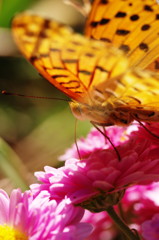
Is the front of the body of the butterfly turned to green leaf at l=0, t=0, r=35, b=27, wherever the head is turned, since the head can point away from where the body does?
no

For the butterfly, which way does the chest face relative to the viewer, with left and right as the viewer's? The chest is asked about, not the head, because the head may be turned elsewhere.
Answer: facing to the left of the viewer
